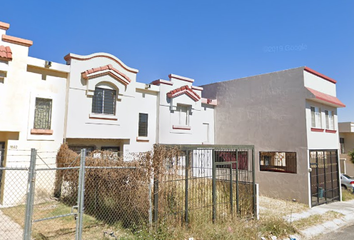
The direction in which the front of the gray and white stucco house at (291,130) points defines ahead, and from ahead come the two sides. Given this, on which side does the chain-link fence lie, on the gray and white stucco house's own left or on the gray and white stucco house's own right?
on the gray and white stucco house's own right

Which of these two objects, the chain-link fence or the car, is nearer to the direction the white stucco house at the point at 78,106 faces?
the chain-link fence

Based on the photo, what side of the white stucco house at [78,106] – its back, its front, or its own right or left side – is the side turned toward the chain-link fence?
front

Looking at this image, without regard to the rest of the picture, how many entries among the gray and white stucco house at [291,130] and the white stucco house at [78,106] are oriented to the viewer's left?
0

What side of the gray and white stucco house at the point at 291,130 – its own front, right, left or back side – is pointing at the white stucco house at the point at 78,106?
right

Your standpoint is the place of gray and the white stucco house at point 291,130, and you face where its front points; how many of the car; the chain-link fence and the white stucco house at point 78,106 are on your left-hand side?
1

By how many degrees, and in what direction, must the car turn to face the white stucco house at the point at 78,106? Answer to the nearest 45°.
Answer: approximately 90° to its left

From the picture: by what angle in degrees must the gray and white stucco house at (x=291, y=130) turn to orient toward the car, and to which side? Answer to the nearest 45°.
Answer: approximately 90° to its left

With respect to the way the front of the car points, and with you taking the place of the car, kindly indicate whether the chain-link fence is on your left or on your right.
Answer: on your left
